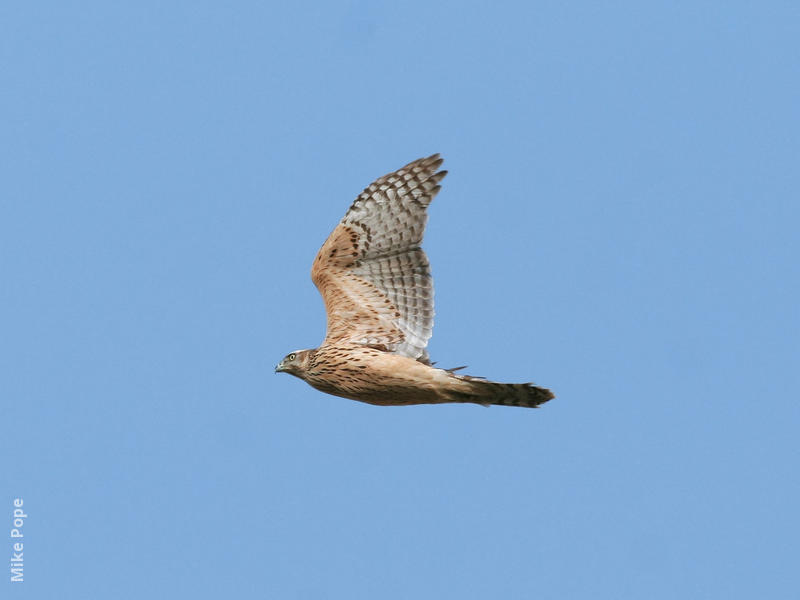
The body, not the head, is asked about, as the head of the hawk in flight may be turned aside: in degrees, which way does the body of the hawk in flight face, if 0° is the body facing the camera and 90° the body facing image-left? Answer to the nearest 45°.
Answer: approximately 90°
